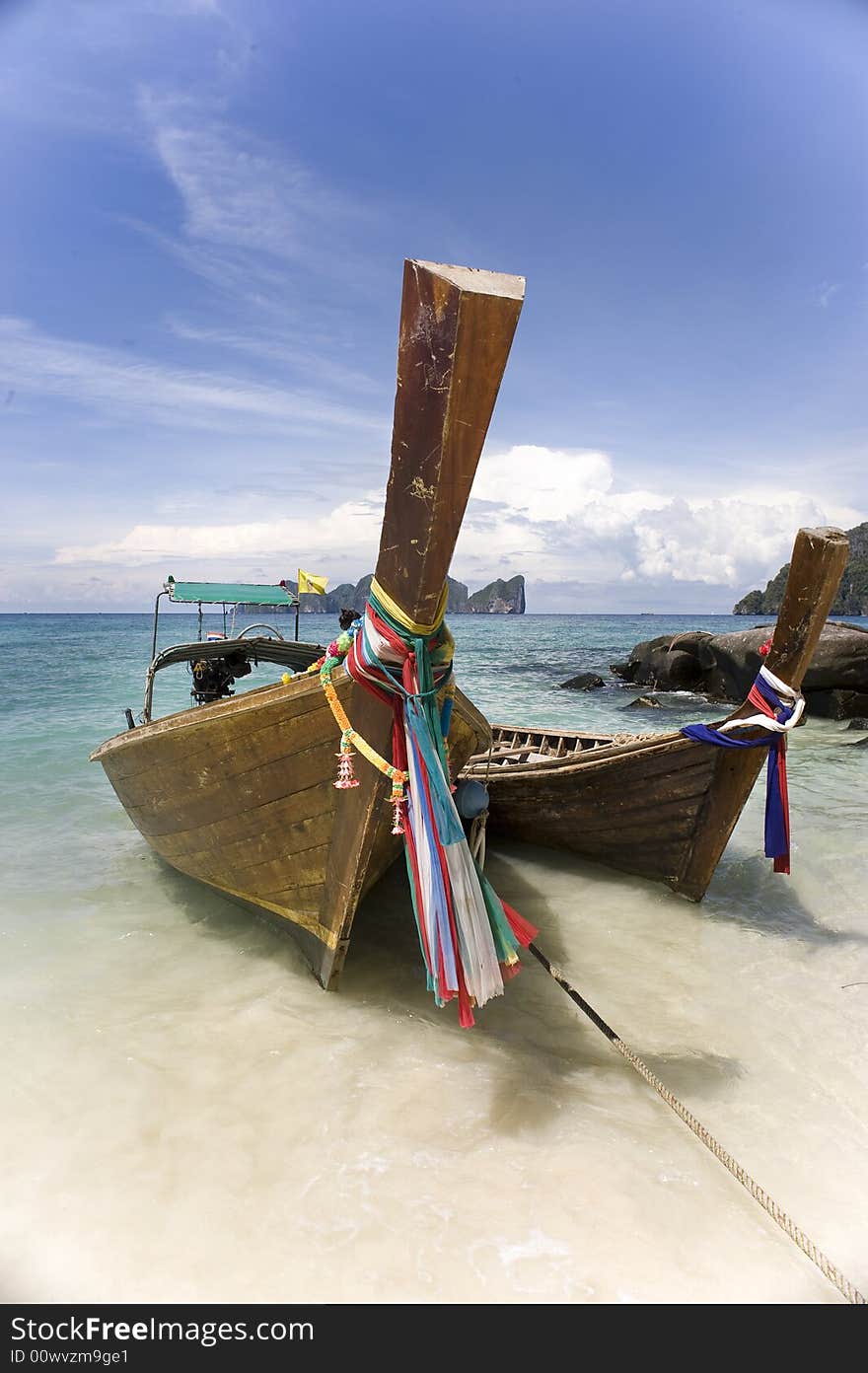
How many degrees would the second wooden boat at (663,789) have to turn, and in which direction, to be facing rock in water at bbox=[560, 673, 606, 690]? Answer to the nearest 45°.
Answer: approximately 135° to its left

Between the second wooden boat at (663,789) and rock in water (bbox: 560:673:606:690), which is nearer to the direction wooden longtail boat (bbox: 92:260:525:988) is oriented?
the second wooden boat

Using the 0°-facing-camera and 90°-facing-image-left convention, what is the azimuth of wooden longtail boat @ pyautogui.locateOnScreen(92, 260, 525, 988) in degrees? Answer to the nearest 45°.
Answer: approximately 315°

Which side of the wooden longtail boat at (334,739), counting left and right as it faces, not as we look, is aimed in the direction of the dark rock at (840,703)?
left

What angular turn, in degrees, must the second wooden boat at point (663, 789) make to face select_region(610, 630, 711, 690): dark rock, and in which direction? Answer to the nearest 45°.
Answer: approximately 135° to its left

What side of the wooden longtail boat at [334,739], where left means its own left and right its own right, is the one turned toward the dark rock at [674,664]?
left

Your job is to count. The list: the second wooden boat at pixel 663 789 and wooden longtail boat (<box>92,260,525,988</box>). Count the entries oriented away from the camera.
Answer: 0

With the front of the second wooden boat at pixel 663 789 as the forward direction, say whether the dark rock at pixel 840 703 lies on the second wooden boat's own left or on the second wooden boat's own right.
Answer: on the second wooden boat's own left
